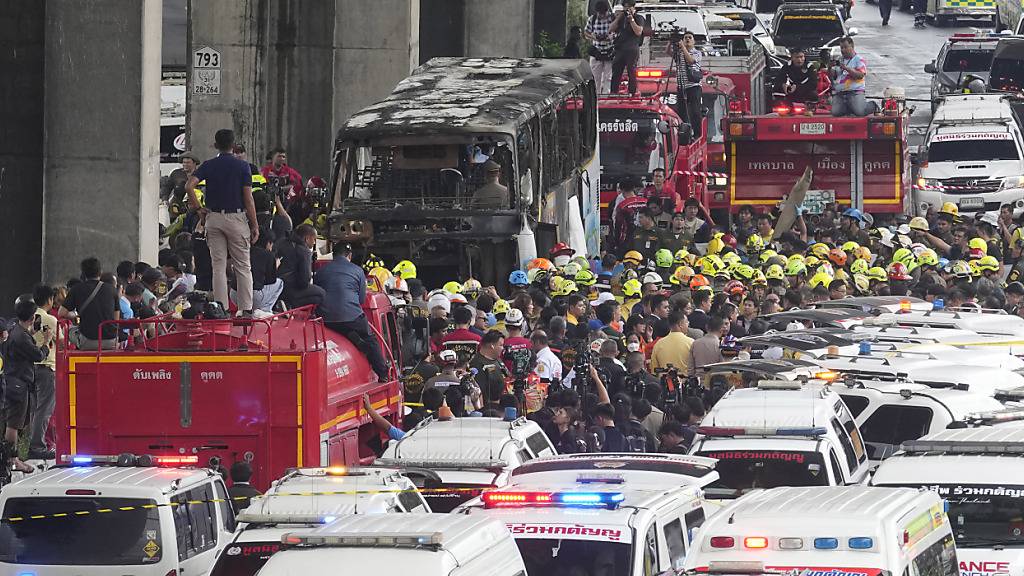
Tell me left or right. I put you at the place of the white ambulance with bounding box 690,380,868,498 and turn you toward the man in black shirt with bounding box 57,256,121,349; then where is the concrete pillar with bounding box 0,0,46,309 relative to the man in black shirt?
right

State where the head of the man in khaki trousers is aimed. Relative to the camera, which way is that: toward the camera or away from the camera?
away from the camera

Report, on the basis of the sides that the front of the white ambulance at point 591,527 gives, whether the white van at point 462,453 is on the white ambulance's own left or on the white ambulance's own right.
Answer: on the white ambulance's own right

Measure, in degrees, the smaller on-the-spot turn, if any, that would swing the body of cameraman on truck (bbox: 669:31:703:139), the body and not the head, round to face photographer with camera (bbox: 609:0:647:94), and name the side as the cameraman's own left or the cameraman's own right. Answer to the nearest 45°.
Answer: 0° — they already face them

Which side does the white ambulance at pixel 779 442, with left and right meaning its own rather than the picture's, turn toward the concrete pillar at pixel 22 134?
right

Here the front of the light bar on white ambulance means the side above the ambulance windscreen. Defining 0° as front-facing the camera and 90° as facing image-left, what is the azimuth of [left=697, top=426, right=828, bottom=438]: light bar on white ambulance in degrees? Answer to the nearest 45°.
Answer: approximately 0°

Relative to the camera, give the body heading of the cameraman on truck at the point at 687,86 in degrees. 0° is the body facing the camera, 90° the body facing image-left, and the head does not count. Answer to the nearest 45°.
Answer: approximately 45°

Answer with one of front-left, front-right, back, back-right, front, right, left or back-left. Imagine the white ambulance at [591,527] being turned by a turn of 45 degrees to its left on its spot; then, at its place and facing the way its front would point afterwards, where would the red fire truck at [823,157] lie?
back

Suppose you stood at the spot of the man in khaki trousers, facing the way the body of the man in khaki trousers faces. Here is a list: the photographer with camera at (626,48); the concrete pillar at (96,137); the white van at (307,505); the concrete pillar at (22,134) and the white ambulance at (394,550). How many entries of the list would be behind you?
2

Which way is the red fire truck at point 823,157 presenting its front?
away from the camera

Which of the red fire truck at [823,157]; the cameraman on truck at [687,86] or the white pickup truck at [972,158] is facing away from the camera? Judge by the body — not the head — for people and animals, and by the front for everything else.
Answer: the red fire truck

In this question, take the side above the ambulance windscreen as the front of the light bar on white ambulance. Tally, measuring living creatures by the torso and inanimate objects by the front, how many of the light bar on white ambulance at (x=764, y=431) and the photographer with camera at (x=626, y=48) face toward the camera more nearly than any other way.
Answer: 2
